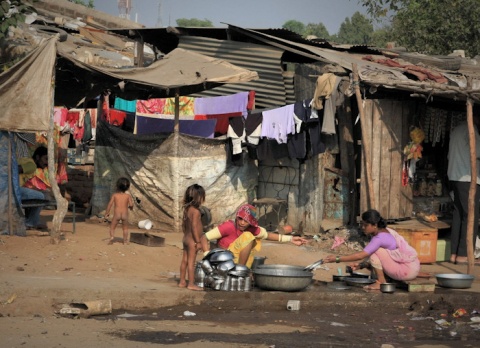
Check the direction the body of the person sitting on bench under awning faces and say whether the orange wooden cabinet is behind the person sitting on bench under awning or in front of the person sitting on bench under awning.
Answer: in front

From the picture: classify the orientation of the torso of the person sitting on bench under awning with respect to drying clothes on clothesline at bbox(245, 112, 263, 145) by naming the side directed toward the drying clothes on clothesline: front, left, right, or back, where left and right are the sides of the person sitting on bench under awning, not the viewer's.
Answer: front

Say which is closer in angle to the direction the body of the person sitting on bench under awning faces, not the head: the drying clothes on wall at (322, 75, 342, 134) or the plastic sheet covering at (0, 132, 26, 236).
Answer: the drying clothes on wall

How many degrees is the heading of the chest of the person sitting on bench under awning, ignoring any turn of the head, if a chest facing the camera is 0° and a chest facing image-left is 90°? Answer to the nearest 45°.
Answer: approximately 270°

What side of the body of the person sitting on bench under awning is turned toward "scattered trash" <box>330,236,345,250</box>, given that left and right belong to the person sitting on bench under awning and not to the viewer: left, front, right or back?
front

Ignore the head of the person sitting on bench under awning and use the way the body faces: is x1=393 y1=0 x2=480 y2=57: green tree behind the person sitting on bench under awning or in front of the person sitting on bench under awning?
in front

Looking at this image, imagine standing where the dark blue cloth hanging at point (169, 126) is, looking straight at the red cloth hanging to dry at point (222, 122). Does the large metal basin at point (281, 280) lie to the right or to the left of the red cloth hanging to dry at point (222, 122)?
right

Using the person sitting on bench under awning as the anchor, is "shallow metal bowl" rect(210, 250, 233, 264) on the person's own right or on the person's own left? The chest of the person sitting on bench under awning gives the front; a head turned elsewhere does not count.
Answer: on the person's own right

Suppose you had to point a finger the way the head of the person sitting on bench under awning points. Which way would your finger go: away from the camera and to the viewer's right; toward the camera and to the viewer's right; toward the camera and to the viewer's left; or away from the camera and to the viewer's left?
toward the camera and to the viewer's right

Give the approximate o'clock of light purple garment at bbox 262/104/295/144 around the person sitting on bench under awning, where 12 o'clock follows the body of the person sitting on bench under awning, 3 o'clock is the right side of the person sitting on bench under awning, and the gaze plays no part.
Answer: The light purple garment is roughly at 12 o'clock from the person sitting on bench under awning.
